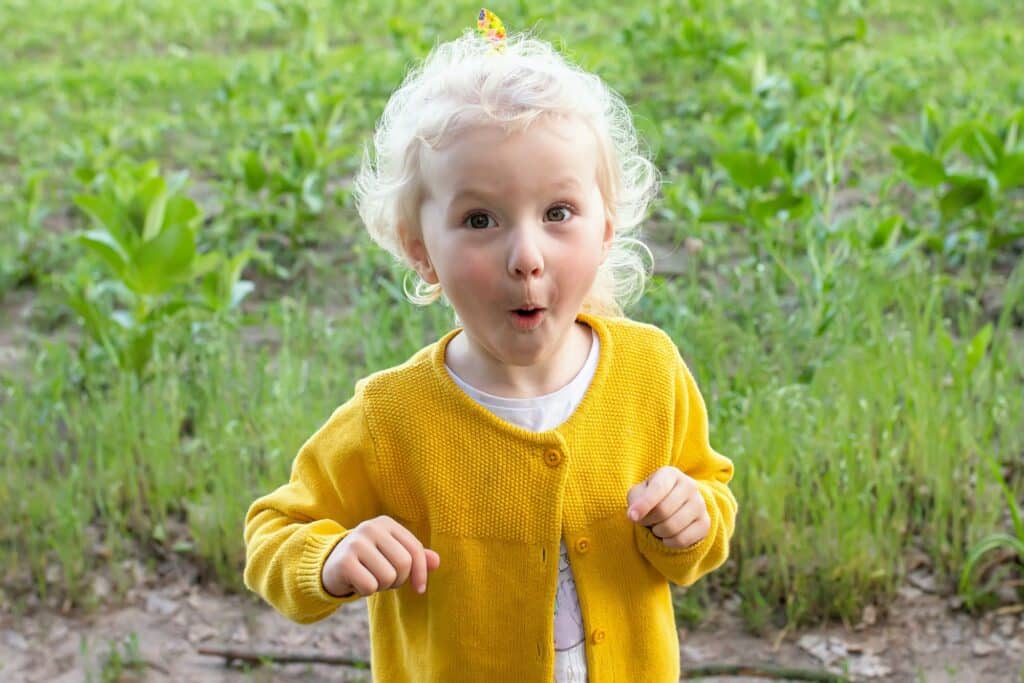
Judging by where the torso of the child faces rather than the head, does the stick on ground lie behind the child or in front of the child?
behind

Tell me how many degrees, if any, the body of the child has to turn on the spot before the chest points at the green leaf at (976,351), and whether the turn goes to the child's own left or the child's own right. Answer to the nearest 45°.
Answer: approximately 135° to the child's own left

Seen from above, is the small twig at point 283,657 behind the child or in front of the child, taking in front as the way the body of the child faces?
behind

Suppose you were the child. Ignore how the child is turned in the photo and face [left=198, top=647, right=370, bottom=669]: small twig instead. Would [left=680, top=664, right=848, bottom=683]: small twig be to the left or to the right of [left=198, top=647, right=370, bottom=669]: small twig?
right

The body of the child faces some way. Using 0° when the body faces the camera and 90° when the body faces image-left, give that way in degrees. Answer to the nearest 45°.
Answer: approximately 0°

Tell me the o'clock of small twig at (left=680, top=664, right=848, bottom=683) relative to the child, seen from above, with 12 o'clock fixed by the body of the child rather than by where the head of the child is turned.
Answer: The small twig is roughly at 7 o'clock from the child.
